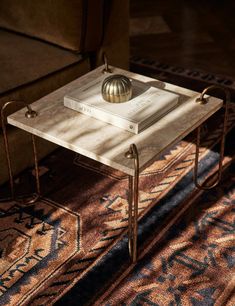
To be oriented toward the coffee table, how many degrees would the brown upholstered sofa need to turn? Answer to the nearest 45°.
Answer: approximately 45° to its right

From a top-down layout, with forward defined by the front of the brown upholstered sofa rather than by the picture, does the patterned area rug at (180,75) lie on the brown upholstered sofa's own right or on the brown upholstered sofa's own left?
on the brown upholstered sofa's own left

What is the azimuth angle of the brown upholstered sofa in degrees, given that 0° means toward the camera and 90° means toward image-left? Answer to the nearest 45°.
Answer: approximately 315°
